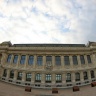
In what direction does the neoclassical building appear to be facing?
toward the camera
